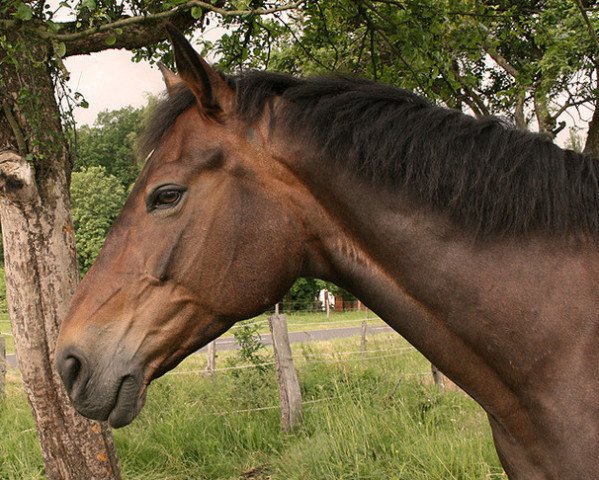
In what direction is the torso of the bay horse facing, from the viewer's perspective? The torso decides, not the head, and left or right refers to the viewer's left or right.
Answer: facing to the left of the viewer

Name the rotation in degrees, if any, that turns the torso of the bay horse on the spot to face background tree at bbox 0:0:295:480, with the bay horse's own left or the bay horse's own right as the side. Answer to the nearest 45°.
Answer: approximately 45° to the bay horse's own right
